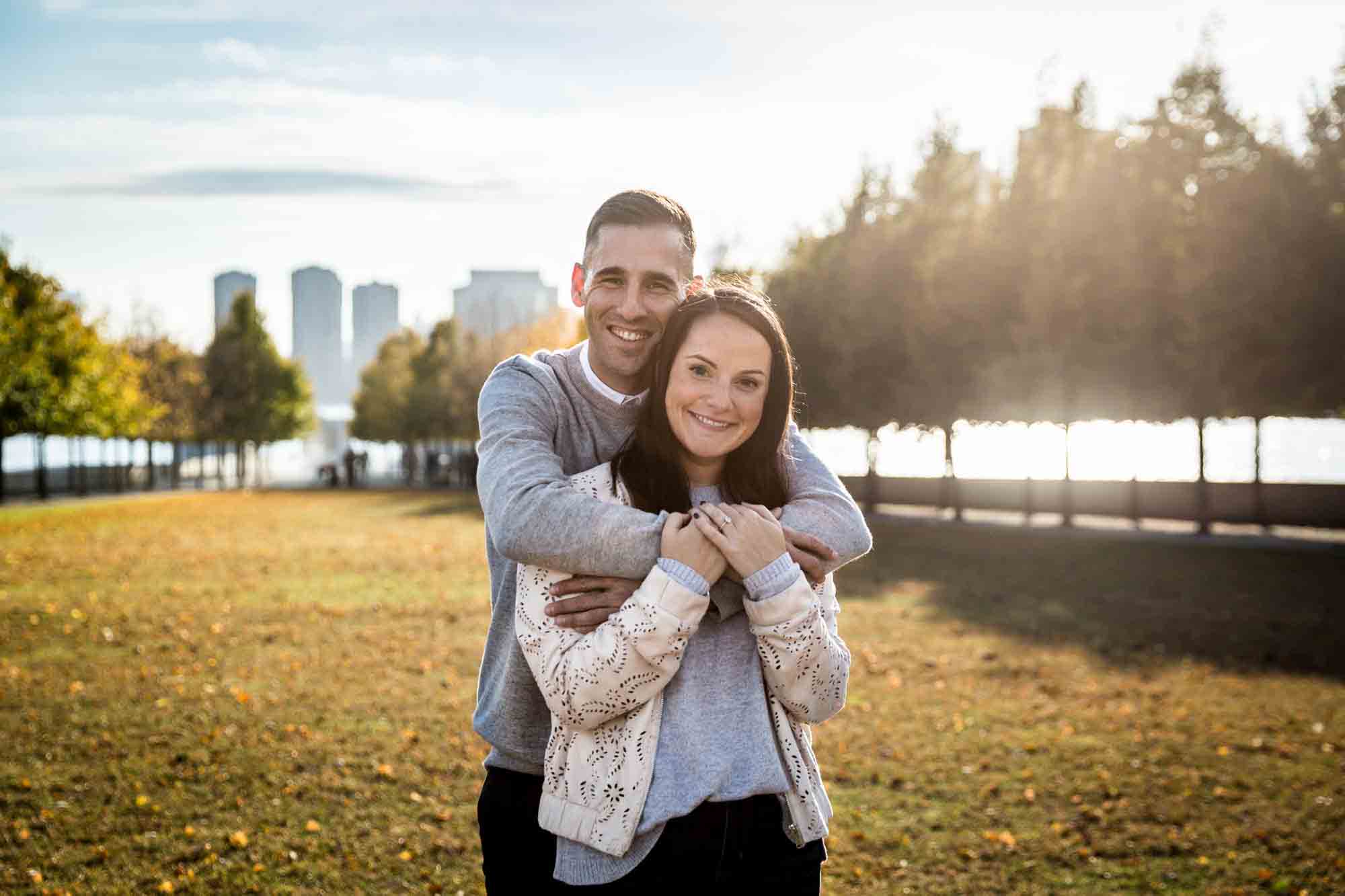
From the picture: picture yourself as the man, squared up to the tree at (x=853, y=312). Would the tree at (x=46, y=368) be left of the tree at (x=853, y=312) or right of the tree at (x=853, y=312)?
left

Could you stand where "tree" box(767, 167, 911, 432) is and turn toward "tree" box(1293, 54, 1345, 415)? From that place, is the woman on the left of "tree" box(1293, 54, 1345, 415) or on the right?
right

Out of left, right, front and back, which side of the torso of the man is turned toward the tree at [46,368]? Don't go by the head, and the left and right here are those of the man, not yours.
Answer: back

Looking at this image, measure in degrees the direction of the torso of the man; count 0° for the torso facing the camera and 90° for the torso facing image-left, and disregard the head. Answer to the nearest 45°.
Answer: approximately 315°

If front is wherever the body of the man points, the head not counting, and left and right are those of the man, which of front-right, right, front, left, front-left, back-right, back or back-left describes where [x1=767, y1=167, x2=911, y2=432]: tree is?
back-left
